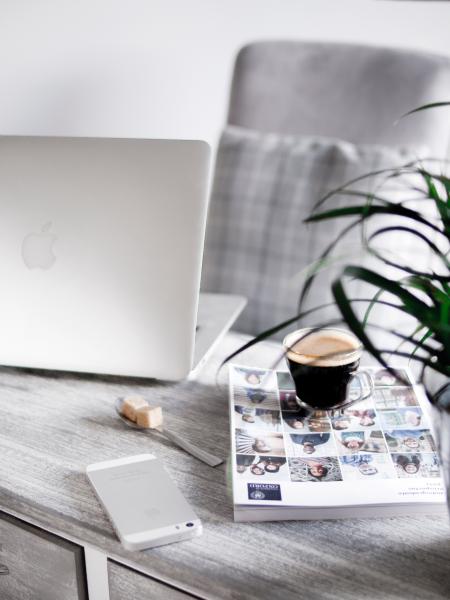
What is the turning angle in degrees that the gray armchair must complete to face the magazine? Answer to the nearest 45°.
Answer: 0° — it already faces it

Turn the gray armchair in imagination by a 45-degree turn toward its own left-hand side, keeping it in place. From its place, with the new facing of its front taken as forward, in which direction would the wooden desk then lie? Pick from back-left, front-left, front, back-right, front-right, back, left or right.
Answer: front-right

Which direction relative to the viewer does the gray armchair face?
toward the camera

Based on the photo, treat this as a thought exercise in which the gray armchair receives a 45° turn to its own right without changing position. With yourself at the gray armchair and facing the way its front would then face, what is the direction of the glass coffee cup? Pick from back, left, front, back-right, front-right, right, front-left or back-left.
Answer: front-left

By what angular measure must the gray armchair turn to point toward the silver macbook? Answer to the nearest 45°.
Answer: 0° — it already faces it

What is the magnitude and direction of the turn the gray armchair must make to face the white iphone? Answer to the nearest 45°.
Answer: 0° — it already faces it
